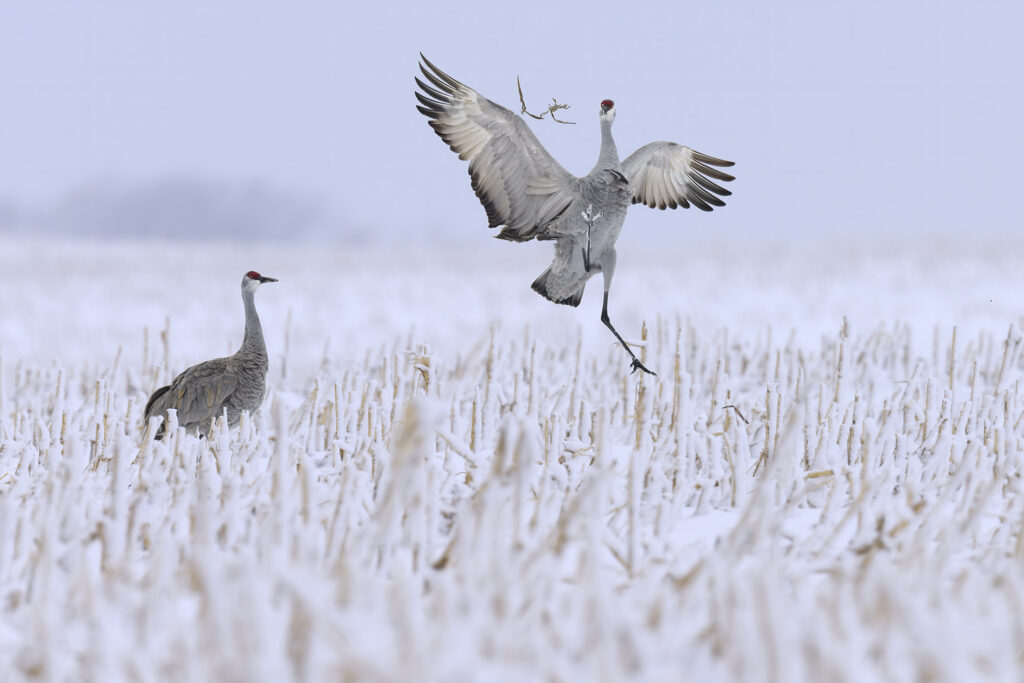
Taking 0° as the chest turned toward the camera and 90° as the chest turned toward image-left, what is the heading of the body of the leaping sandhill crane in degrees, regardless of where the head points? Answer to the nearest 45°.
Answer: approximately 315°

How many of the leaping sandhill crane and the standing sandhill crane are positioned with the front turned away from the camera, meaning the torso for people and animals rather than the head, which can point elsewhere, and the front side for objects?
0

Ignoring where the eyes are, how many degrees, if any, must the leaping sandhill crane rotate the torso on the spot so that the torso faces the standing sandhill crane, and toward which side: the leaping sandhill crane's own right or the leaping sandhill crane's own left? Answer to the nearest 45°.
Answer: approximately 135° to the leaping sandhill crane's own right

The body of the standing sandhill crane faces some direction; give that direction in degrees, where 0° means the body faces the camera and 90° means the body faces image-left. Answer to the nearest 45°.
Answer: approximately 270°
